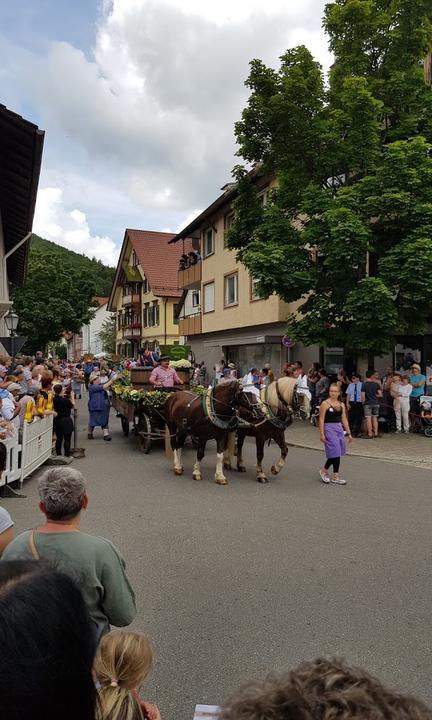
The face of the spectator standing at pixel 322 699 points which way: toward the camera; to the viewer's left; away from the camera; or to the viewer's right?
away from the camera

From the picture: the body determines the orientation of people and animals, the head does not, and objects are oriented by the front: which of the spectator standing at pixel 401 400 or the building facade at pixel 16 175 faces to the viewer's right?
the building facade

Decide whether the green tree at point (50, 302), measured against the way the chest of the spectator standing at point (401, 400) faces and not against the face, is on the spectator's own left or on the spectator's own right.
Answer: on the spectator's own right

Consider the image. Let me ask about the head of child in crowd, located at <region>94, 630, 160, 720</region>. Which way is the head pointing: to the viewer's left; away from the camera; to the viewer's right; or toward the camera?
away from the camera

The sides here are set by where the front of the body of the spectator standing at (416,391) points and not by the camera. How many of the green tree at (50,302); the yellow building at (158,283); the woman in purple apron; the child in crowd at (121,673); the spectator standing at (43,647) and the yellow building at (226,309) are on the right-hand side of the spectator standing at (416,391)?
3

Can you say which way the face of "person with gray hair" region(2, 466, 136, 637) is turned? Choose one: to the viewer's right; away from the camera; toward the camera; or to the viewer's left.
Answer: away from the camera

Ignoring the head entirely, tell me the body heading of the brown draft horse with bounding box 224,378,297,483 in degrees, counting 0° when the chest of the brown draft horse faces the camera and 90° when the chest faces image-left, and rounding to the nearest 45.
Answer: approximately 315°

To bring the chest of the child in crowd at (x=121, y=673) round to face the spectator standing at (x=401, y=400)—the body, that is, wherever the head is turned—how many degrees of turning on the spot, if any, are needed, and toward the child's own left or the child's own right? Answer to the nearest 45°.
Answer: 0° — they already face them

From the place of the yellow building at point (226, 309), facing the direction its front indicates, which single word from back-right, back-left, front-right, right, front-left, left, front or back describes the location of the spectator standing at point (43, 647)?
front-left

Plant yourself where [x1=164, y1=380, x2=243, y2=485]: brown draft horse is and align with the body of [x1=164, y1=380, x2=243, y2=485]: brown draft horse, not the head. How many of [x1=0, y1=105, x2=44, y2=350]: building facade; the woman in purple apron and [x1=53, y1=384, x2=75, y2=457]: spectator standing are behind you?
2

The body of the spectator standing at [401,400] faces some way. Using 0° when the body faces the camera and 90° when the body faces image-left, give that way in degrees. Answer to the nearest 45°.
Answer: approximately 45°

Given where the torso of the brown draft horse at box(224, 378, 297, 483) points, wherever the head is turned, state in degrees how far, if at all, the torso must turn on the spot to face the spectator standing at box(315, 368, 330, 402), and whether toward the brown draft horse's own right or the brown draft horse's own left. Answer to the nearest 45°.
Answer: approximately 135° to the brown draft horse's own left

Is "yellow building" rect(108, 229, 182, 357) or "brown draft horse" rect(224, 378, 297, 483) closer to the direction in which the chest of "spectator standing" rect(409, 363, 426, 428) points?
the brown draft horse

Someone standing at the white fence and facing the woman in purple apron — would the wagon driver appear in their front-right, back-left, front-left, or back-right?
front-left

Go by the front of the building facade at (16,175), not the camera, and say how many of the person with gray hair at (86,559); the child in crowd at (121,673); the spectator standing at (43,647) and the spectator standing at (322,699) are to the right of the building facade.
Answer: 4

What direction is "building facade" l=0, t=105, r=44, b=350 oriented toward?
to the viewer's right

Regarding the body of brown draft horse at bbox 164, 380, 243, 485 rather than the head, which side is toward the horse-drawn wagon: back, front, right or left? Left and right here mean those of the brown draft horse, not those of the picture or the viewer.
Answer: back

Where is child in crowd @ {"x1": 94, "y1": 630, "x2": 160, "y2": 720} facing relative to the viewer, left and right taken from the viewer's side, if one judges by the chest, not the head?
facing away from the viewer and to the right of the viewer
